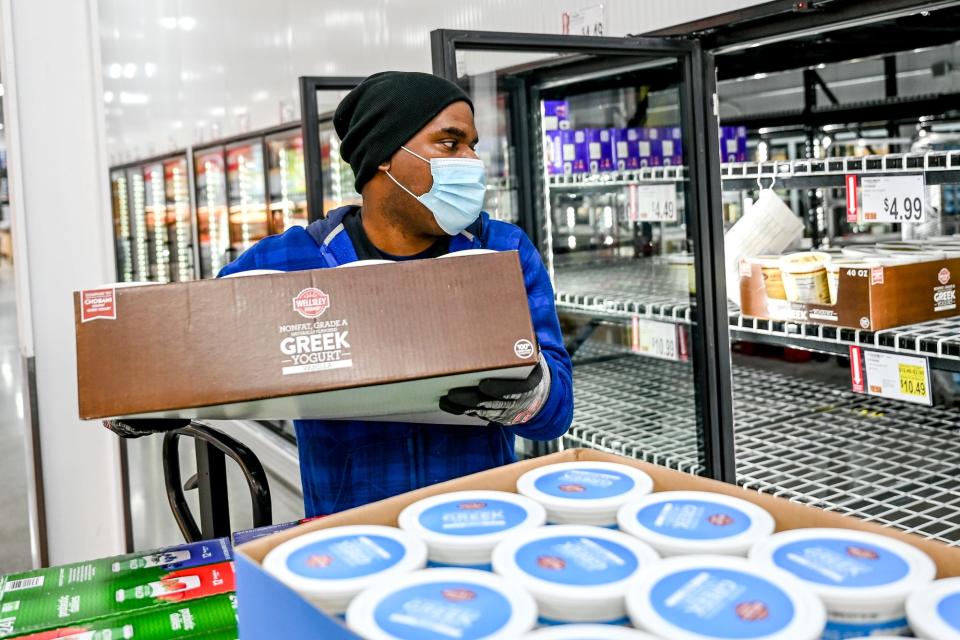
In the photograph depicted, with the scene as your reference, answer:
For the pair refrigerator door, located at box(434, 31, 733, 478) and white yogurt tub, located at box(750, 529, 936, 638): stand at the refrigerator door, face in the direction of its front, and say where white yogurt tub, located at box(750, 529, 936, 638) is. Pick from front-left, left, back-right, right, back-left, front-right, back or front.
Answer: front-left

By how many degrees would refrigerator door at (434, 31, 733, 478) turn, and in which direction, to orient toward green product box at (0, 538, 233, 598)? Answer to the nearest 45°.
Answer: approximately 45° to its left

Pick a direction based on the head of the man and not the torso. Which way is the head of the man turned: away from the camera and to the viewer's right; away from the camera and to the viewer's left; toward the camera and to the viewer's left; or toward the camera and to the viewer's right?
toward the camera and to the viewer's right

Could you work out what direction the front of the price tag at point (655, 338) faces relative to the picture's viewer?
facing the viewer and to the left of the viewer

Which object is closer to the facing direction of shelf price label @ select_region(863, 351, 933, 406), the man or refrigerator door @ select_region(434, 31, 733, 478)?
the man

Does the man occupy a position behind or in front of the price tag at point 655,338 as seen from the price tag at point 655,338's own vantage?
in front

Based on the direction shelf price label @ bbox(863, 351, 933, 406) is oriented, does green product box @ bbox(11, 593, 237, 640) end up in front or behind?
in front

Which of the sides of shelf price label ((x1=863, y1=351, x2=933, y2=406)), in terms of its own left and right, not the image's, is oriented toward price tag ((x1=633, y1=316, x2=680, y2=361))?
right

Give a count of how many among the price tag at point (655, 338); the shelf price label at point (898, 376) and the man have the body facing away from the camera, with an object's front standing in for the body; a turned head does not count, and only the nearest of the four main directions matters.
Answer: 0

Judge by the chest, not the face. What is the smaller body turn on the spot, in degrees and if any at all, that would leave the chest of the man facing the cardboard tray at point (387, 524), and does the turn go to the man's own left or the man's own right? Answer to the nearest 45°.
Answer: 0° — they already face it

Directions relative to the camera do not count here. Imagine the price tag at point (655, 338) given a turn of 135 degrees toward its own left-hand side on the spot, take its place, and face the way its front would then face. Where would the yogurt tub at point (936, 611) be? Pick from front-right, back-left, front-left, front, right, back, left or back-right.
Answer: right

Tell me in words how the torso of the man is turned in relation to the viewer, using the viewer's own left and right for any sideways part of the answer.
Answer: facing the viewer

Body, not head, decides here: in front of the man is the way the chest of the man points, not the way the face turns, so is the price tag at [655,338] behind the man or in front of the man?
behind

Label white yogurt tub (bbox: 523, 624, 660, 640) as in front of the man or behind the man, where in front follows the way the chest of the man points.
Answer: in front
